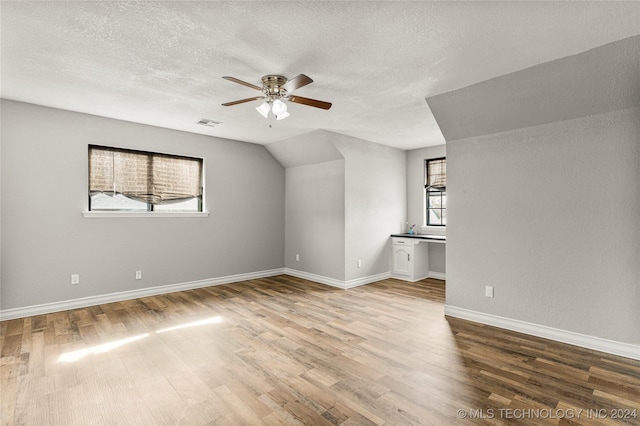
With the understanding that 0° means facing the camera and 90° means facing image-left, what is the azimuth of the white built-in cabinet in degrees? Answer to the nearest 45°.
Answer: approximately 45°

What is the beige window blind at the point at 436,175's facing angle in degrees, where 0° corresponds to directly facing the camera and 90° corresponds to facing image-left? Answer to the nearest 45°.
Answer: approximately 45°

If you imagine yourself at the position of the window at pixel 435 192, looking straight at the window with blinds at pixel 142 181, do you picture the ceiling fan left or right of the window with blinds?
left
